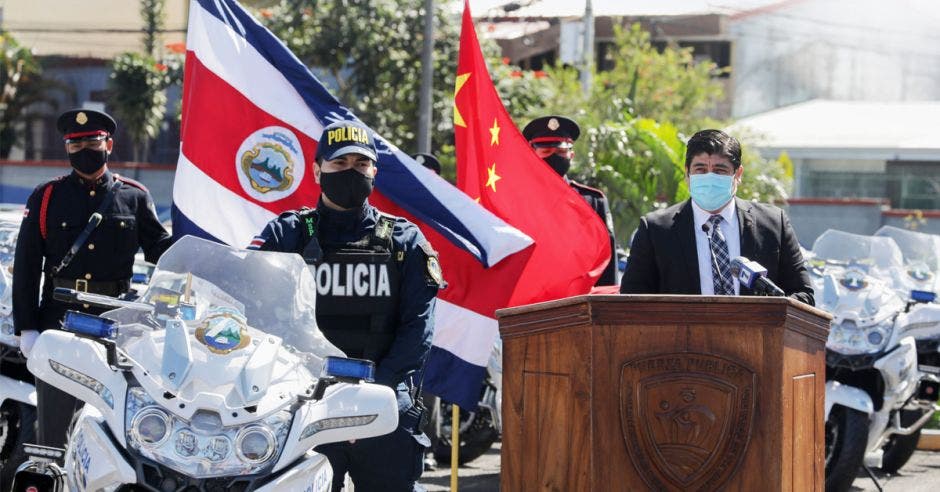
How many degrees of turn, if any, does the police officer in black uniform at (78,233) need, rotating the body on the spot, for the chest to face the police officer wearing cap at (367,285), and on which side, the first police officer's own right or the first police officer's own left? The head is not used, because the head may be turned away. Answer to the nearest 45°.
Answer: approximately 45° to the first police officer's own left

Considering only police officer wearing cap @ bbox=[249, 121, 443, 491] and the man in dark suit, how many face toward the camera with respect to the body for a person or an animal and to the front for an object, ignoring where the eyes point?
2

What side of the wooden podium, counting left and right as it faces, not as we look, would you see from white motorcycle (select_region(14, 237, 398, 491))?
right

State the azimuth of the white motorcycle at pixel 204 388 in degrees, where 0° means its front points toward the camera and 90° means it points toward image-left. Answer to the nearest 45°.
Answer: approximately 0°

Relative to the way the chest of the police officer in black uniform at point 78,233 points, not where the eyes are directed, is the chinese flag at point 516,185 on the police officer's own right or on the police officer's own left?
on the police officer's own left

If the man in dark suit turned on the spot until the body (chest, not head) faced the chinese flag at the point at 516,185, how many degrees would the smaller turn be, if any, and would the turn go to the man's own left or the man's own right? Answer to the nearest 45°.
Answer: approximately 135° to the man's own right

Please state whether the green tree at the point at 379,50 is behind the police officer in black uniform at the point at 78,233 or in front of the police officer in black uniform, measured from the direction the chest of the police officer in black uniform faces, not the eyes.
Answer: behind

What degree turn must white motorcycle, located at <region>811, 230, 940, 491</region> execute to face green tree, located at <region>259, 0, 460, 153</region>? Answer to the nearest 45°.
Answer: approximately 90° to its right
